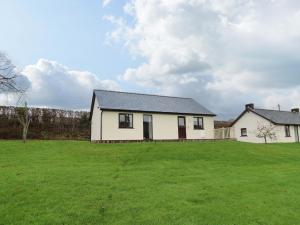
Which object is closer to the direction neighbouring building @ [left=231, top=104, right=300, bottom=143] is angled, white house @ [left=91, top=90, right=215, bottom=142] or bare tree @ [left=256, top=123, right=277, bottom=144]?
the bare tree

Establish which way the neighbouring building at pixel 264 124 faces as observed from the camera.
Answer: facing the viewer and to the right of the viewer

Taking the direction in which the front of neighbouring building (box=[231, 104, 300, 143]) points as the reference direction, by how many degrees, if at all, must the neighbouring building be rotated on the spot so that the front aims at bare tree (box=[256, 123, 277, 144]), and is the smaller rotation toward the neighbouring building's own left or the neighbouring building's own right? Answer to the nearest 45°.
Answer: approximately 45° to the neighbouring building's own right

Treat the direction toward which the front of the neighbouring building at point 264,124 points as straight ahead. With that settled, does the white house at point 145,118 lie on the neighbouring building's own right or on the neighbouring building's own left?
on the neighbouring building's own right
